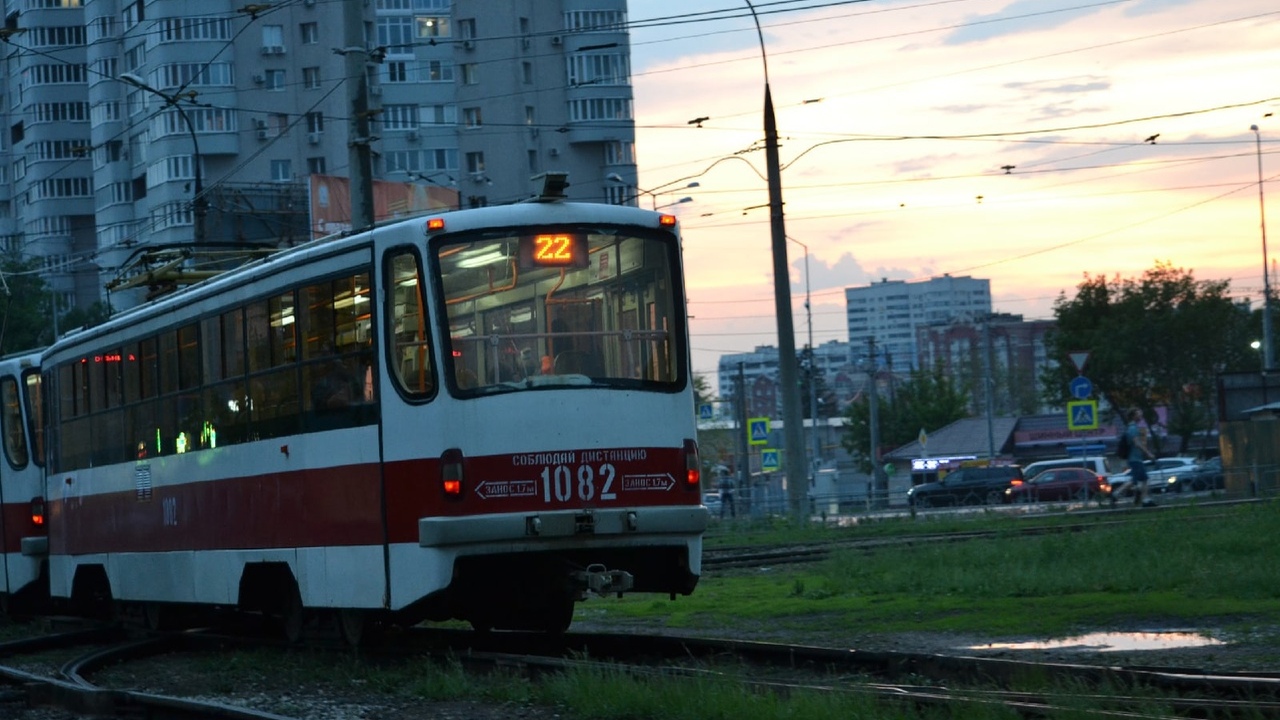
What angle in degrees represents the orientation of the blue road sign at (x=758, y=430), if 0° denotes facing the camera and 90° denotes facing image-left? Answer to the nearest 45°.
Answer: approximately 0°

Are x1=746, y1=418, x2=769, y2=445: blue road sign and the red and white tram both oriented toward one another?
no

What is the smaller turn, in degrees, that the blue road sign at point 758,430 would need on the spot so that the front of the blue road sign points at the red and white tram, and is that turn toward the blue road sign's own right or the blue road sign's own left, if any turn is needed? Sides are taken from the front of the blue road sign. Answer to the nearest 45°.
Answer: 0° — it already faces it

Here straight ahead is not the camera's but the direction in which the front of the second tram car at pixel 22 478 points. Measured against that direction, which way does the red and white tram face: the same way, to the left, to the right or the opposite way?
the same way

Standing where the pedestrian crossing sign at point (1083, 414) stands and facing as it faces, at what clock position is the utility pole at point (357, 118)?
The utility pole is roughly at 1 o'clock from the pedestrian crossing sign.

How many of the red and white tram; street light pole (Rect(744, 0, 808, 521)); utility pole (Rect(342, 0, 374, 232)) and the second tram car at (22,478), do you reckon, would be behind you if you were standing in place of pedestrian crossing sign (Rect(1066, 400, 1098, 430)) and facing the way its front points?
0

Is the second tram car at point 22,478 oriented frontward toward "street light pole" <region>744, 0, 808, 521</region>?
no

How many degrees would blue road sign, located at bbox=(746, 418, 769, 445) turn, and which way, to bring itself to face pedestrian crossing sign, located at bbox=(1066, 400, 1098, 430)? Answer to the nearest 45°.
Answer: approximately 45° to its left

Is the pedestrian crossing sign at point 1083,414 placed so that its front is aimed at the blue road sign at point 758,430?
no

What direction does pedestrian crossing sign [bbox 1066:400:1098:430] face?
toward the camera

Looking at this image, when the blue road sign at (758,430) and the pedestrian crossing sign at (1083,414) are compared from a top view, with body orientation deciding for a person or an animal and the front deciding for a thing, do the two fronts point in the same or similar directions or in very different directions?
same or similar directions
